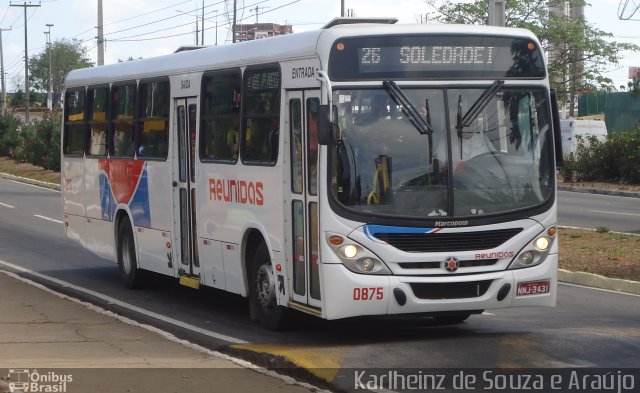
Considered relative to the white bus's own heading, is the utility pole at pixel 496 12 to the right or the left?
on its left

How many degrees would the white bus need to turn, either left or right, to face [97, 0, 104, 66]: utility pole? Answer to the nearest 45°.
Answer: approximately 135° to its left

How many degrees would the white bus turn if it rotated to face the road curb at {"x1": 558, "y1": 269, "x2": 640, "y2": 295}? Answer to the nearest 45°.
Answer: approximately 90° to its left
